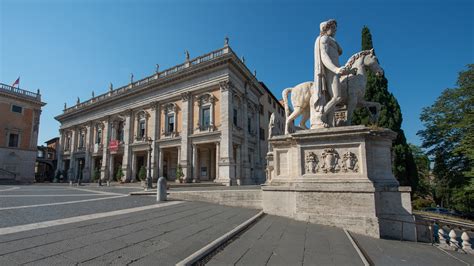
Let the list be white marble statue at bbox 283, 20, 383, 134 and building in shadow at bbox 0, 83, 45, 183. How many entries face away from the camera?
0

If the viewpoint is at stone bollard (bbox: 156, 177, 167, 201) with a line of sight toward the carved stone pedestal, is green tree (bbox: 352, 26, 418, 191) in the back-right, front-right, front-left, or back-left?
front-left

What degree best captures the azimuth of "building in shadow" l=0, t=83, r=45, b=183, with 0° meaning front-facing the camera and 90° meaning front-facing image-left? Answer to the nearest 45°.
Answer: approximately 315°

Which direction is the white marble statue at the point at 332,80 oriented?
to the viewer's right

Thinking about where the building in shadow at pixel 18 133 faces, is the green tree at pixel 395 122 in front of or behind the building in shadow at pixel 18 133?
in front

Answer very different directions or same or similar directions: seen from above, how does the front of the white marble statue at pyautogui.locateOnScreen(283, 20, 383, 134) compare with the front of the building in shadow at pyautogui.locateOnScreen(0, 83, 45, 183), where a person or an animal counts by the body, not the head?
same or similar directions

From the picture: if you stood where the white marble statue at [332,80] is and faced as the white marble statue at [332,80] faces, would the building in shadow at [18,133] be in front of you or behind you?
behind

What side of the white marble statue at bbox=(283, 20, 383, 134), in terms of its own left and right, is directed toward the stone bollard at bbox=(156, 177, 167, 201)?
back
